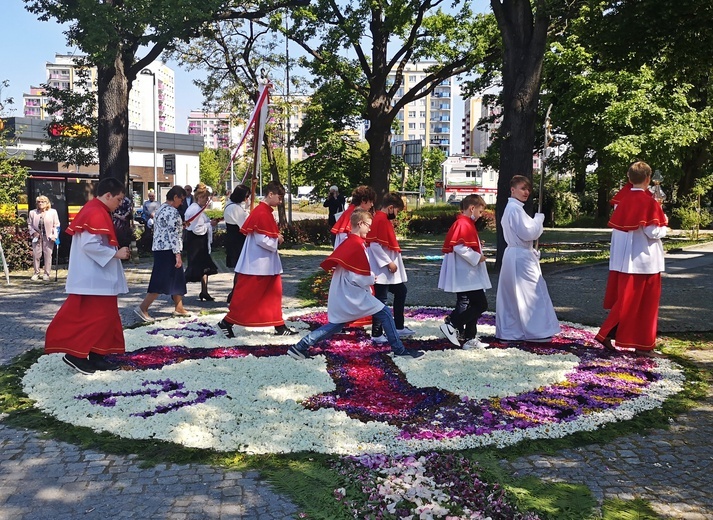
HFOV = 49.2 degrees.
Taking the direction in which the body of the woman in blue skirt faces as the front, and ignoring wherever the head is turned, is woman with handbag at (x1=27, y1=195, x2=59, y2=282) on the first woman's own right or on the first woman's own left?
on the first woman's own left

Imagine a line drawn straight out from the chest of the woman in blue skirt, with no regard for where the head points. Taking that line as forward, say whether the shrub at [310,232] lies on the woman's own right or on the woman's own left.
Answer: on the woman's own left

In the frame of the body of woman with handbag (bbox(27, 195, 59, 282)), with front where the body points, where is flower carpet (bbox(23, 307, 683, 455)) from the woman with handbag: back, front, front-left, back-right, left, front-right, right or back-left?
front

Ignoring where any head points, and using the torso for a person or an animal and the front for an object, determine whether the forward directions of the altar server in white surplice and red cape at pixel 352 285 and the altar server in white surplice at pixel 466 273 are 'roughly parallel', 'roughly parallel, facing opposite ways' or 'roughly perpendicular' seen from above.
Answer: roughly parallel

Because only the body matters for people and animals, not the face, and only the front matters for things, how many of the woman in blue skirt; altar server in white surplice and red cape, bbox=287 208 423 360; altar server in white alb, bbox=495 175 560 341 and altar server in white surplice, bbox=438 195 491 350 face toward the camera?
0

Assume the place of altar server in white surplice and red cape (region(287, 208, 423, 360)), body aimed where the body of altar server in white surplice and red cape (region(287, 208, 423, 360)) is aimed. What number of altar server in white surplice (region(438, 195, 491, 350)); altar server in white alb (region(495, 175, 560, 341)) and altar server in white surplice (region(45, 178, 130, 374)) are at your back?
1

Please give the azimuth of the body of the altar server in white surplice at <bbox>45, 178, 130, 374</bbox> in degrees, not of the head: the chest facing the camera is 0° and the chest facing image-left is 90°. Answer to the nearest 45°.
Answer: approximately 270°

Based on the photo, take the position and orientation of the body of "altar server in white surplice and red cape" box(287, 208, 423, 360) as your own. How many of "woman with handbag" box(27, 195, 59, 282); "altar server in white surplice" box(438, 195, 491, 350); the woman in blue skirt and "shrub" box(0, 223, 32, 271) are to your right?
0

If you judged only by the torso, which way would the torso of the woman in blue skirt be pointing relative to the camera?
to the viewer's right

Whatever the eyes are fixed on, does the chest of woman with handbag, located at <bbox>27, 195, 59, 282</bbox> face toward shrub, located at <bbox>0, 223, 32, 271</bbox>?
no

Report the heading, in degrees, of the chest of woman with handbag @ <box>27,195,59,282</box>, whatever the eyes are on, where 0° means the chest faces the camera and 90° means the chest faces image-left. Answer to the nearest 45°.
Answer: approximately 0°
